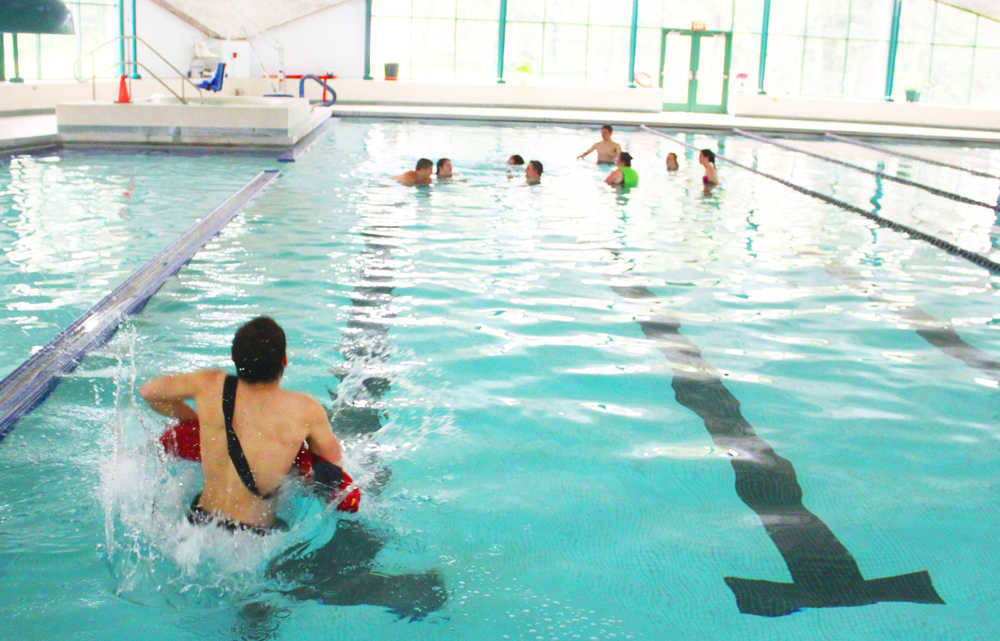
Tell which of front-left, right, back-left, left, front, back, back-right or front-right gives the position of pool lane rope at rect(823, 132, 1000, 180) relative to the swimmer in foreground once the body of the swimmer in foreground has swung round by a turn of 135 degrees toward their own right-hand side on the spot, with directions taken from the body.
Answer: left

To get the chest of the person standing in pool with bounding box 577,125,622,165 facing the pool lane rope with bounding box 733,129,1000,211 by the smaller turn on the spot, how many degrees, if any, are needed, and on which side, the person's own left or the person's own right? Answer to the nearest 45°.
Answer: approximately 90° to the person's own left

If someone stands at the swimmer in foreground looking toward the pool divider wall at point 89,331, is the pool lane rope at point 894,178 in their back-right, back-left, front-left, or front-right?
front-right

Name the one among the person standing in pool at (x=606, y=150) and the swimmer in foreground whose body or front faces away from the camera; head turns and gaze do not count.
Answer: the swimmer in foreground

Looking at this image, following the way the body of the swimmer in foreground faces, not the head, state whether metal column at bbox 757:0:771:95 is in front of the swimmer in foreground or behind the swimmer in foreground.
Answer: in front

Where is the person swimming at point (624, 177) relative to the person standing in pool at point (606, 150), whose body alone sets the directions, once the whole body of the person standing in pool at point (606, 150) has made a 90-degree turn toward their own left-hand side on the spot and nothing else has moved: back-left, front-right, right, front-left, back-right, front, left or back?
right

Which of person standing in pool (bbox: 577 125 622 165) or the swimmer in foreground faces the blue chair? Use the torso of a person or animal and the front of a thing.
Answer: the swimmer in foreground

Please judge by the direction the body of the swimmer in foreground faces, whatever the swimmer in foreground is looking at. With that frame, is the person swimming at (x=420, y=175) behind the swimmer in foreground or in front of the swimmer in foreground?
in front

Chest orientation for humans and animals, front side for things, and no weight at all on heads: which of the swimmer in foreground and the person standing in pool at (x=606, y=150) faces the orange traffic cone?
the swimmer in foreground

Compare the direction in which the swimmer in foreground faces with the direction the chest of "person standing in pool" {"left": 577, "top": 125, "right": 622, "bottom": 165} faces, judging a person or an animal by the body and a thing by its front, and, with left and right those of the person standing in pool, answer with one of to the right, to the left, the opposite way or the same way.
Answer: the opposite way

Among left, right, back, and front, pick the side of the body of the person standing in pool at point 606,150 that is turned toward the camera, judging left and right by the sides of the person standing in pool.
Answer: front

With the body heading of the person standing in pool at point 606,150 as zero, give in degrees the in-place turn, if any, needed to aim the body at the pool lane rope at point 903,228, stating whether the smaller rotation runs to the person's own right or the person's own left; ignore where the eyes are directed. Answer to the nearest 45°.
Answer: approximately 45° to the person's own left

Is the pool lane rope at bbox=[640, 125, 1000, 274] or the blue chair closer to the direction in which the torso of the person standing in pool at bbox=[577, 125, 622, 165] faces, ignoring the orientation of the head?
the pool lane rope

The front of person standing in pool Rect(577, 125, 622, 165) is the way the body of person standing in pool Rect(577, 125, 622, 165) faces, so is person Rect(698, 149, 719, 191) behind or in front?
in front

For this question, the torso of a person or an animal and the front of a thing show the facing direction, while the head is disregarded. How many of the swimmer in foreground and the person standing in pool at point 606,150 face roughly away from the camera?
1

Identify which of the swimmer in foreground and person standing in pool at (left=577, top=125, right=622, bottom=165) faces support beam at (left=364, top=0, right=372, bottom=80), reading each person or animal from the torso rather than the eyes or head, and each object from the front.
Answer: the swimmer in foreground

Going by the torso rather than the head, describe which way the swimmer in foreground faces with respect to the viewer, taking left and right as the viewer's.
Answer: facing away from the viewer

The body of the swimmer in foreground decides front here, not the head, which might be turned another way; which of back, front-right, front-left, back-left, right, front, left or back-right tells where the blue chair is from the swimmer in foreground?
front

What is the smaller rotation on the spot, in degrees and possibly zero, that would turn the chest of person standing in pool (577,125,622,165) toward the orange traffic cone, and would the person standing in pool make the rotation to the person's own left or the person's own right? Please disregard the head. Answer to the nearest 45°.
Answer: approximately 90° to the person's own right

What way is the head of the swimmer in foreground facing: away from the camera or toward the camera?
away from the camera
